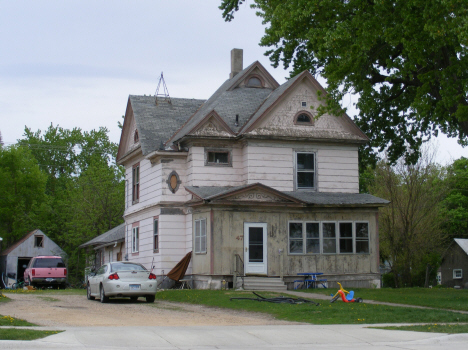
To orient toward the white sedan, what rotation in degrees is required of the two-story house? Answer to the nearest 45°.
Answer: approximately 45° to its right

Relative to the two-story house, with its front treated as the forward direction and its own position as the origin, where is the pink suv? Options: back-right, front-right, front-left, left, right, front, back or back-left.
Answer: back-right
